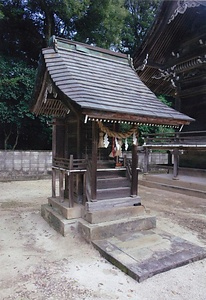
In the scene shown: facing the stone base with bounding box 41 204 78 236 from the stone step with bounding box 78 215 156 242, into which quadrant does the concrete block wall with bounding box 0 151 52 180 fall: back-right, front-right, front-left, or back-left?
front-right

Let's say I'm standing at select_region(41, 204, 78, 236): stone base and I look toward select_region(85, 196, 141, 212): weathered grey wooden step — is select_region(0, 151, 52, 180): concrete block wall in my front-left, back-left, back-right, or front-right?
back-left

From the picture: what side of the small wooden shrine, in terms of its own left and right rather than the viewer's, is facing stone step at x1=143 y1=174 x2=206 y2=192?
left

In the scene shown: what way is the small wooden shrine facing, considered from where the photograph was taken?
facing the viewer and to the right of the viewer

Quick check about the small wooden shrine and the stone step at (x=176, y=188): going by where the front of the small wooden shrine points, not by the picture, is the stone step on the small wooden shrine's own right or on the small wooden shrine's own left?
on the small wooden shrine's own left

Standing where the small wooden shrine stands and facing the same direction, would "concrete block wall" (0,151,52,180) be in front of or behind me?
behind
